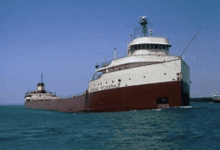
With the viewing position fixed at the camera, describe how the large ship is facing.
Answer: facing the viewer and to the right of the viewer
